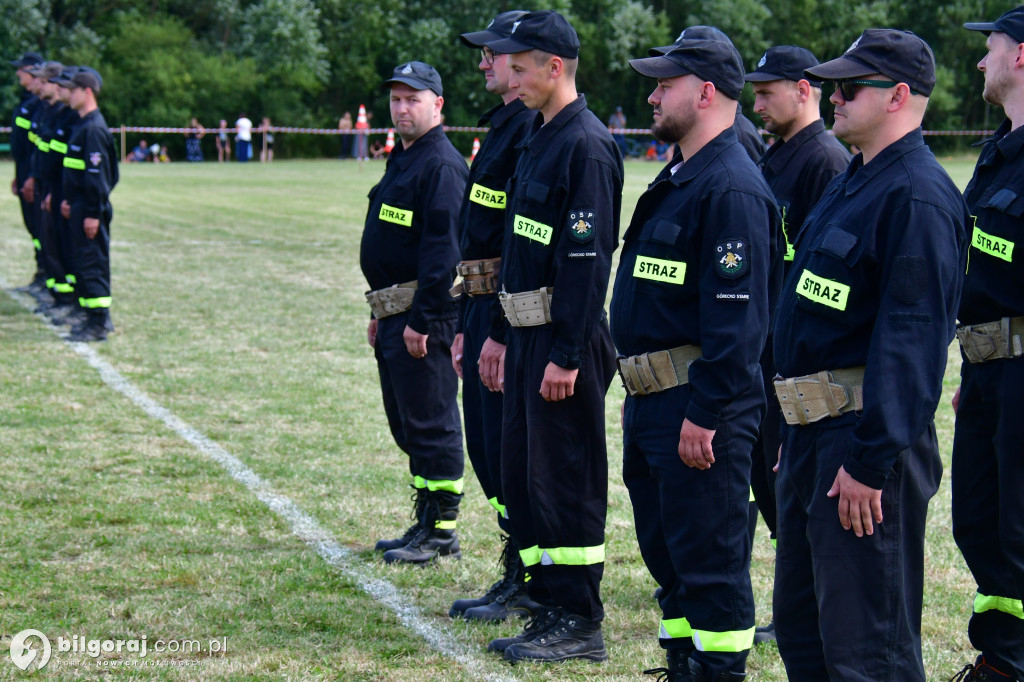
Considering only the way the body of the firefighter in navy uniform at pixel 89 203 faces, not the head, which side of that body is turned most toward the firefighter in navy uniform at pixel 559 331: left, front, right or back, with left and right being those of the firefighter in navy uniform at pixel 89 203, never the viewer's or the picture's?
left

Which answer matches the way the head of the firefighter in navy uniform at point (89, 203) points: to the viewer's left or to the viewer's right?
to the viewer's left

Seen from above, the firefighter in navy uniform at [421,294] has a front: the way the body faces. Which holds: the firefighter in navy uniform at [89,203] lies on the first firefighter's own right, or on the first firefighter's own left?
on the first firefighter's own right

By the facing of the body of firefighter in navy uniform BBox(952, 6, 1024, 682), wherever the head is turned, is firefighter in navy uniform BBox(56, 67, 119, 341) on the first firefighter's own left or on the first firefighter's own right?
on the first firefighter's own right

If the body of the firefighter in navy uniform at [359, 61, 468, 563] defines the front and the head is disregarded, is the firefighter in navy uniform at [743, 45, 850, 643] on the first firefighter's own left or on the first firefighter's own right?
on the first firefighter's own left

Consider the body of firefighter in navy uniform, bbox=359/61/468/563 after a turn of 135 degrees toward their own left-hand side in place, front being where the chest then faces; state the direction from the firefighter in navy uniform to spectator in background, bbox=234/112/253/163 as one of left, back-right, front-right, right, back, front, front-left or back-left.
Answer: left

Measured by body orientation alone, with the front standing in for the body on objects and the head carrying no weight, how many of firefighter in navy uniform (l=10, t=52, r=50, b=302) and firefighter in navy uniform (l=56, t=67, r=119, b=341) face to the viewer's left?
2

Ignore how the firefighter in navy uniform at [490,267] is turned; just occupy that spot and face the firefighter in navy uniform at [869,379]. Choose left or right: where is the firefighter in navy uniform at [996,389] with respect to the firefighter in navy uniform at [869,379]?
left

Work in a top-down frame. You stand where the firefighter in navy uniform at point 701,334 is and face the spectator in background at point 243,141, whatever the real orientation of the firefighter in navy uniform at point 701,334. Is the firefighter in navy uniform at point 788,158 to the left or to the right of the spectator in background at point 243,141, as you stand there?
right

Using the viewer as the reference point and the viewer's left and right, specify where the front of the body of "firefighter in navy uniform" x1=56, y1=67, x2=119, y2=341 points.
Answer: facing to the left of the viewer

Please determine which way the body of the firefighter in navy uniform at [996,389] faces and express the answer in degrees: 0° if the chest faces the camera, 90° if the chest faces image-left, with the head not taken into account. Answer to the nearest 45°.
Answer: approximately 45°

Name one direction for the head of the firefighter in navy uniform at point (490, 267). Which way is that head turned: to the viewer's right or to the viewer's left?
to the viewer's left

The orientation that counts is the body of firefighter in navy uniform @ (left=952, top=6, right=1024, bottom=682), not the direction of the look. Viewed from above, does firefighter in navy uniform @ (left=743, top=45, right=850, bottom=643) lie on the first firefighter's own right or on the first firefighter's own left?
on the first firefighter's own right

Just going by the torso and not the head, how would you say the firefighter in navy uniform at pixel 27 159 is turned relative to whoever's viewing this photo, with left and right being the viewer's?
facing to the left of the viewer
